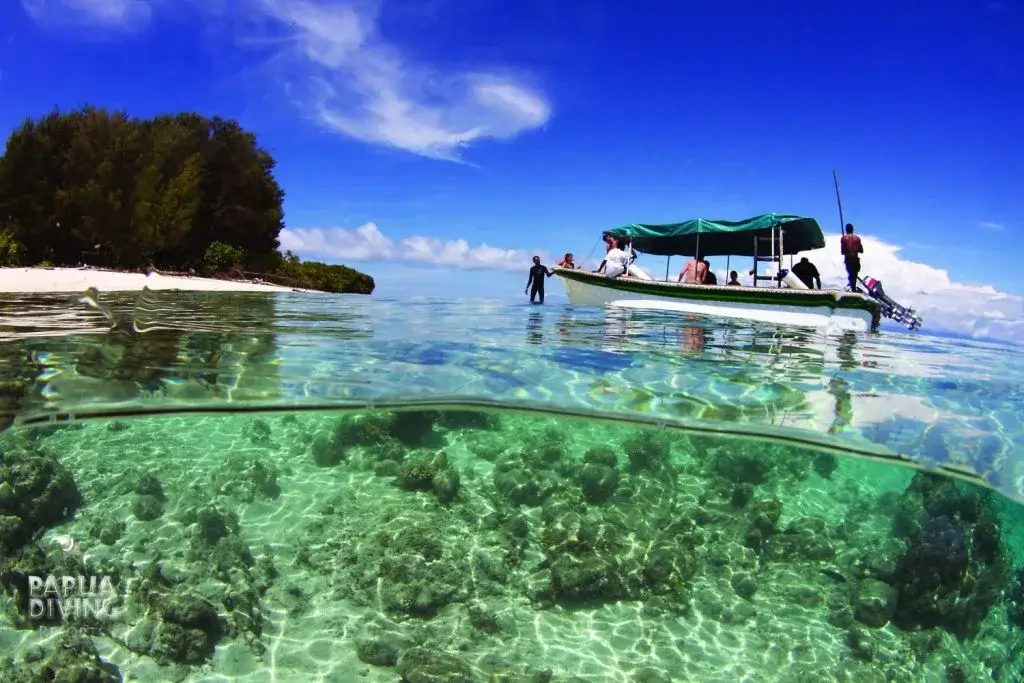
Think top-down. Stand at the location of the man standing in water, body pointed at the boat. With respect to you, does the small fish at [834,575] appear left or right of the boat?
right

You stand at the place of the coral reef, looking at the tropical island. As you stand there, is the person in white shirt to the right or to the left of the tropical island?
right

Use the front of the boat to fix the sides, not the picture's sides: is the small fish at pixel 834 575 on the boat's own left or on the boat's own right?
on the boat's own left

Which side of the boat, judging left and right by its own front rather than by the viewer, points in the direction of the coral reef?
left

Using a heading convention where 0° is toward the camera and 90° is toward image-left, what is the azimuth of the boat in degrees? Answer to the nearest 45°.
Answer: approximately 90°

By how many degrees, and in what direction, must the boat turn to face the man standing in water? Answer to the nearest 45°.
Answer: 0° — it already faces them
